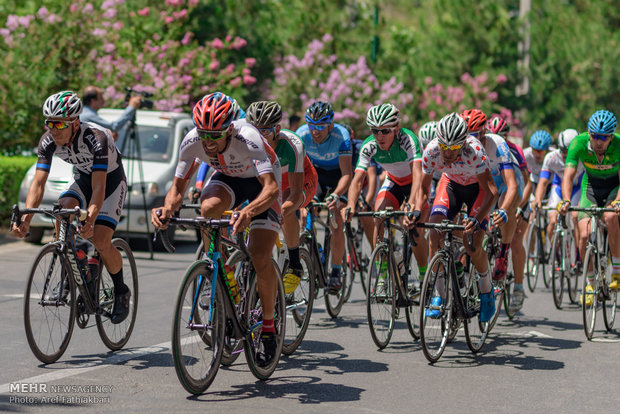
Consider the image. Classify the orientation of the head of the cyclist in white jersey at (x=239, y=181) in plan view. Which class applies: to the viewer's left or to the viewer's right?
to the viewer's left

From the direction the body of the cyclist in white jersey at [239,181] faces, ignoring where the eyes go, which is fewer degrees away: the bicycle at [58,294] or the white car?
the bicycle

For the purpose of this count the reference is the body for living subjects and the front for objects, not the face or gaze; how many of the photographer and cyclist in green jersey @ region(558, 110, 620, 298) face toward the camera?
1

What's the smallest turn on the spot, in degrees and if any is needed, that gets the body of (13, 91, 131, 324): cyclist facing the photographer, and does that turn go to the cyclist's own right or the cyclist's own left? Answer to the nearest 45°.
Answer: approximately 135° to the cyclist's own right
